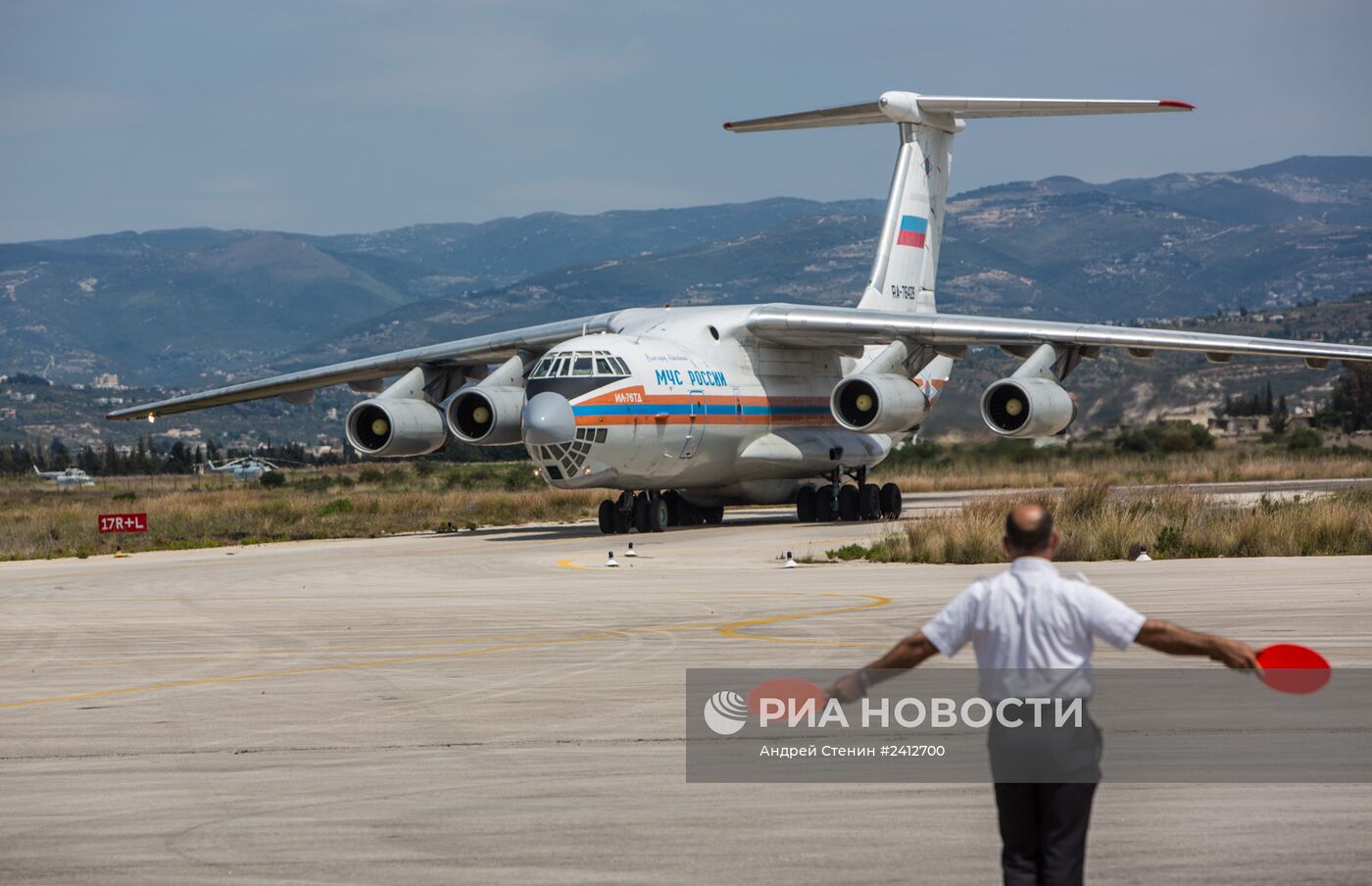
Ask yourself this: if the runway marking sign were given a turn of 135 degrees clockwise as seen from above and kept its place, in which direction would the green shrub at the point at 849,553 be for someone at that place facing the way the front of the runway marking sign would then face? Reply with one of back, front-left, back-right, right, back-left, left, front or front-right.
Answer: back

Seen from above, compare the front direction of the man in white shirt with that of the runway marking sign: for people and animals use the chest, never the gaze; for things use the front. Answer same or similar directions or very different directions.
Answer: very different directions

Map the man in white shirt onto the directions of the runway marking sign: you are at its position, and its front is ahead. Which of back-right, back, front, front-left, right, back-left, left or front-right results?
front

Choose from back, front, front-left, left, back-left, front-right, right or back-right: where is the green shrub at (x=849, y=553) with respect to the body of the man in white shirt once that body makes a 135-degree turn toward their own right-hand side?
back-left

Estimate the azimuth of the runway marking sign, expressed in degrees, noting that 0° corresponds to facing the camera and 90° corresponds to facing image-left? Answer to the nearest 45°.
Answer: approximately 0°

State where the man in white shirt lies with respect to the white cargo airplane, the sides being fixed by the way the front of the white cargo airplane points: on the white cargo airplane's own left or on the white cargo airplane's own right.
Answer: on the white cargo airplane's own left

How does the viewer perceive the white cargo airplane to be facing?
facing the viewer and to the left of the viewer

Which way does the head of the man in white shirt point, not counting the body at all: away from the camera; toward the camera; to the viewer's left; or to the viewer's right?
away from the camera

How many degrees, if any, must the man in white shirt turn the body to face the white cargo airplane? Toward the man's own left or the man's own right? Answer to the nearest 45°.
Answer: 0° — they already face it

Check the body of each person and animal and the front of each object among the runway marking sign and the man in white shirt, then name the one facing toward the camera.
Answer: the runway marking sign

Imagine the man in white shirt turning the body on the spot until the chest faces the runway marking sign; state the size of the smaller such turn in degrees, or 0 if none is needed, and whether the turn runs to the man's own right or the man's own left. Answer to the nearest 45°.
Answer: approximately 45° to the man's own left

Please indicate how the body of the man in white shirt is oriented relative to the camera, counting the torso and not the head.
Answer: away from the camera
